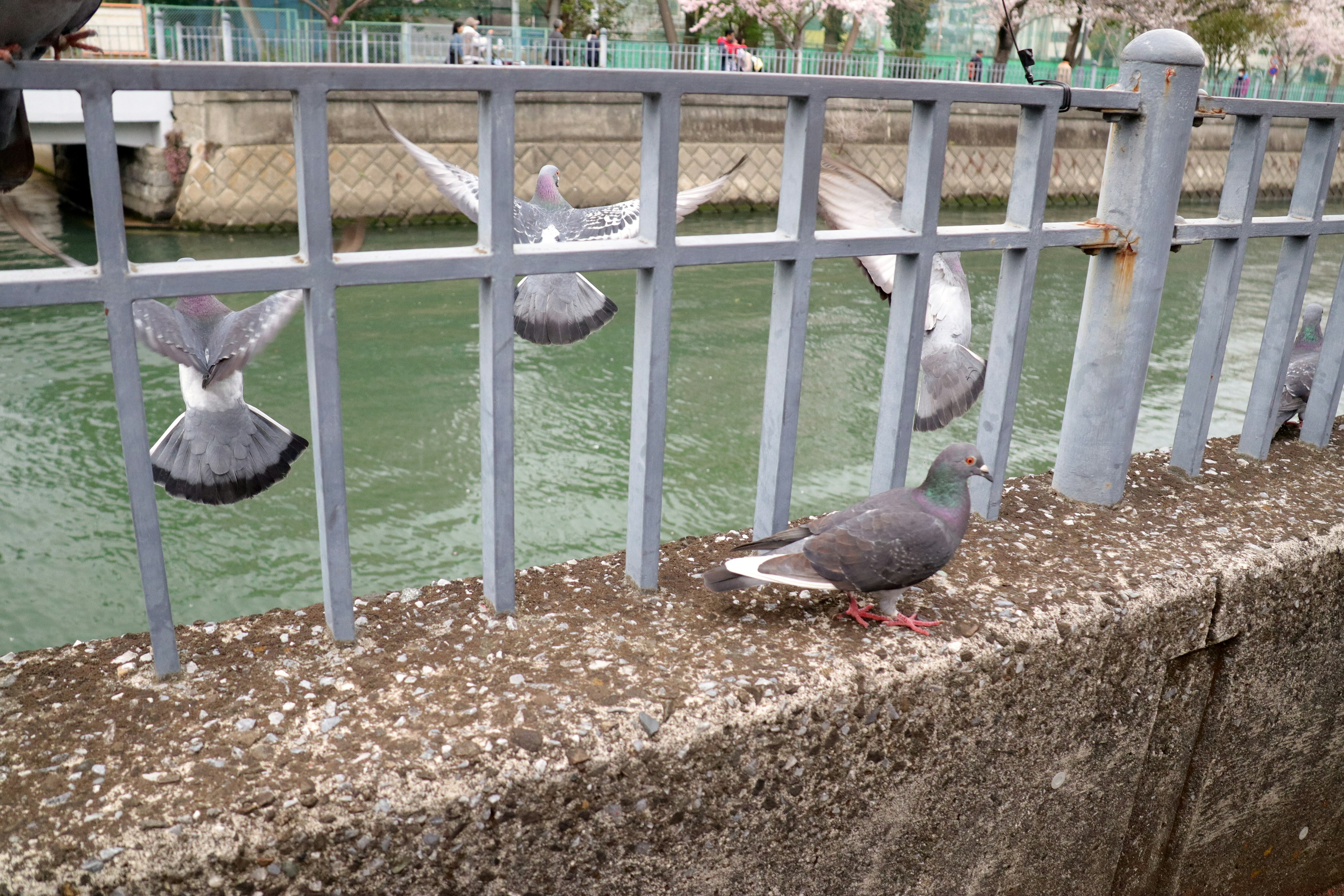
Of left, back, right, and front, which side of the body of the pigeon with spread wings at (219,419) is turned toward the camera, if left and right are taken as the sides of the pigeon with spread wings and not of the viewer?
back

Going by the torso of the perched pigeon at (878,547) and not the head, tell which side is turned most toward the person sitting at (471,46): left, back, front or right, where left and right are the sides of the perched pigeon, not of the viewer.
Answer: left

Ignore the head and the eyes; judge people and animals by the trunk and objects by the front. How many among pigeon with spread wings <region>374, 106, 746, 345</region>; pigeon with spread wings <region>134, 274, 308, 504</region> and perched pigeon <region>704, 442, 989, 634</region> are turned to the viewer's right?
1

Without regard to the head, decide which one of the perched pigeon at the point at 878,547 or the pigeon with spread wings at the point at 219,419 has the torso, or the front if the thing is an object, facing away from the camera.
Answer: the pigeon with spread wings

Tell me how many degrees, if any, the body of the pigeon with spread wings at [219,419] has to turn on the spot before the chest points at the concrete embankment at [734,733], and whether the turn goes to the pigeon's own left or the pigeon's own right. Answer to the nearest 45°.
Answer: approximately 135° to the pigeon's own right

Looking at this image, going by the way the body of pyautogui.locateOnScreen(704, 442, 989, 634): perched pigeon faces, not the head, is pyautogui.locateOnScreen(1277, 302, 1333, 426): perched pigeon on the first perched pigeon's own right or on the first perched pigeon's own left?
on the first perched pigeon's own left

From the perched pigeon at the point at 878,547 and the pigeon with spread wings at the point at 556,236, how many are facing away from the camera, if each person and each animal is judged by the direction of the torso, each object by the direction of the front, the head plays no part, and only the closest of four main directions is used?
1

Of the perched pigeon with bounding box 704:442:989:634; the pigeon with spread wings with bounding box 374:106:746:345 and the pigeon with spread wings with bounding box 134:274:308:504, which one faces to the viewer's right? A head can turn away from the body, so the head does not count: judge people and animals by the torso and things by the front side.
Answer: the perched pigeon

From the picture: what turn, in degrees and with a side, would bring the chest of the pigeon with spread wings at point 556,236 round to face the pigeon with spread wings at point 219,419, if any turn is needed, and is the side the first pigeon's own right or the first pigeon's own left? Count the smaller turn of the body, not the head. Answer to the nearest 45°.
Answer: approximately 135° to the first pigeon's own left

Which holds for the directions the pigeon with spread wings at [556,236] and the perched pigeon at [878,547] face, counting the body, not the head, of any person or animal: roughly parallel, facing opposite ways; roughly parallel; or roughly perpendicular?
roughly perpendicular

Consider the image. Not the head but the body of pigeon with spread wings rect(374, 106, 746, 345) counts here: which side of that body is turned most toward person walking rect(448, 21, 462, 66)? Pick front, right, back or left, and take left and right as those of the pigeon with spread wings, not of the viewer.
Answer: front

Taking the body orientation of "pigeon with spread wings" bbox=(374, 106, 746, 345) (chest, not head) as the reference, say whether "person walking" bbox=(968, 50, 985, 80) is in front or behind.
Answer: in front

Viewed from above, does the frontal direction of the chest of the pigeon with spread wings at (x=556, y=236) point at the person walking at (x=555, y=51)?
yes

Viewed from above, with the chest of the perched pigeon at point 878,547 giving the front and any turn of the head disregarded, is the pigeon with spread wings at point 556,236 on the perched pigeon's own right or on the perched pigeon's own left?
on the perched pigeon's own left

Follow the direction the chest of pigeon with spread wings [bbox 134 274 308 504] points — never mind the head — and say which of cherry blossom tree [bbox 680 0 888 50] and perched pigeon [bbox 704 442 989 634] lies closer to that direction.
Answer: the cherry blossom tree

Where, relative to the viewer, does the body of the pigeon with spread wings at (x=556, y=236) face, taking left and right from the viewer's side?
facing away from the viewer

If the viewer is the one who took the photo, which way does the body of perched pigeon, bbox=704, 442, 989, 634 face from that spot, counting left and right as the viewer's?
facing to the right of the viewer

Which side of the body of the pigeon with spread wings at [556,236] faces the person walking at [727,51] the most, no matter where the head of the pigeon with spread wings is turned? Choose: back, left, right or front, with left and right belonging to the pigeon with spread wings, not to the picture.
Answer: front

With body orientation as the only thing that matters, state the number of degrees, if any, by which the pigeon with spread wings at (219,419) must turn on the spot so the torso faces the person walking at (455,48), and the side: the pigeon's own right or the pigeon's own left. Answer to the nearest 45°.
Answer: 0° — it already faces them

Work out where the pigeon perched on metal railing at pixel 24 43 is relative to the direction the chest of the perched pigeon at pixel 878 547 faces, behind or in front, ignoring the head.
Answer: behind
